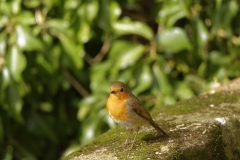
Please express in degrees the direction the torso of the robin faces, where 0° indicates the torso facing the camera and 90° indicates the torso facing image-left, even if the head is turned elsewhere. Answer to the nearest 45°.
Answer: approximately 45°
